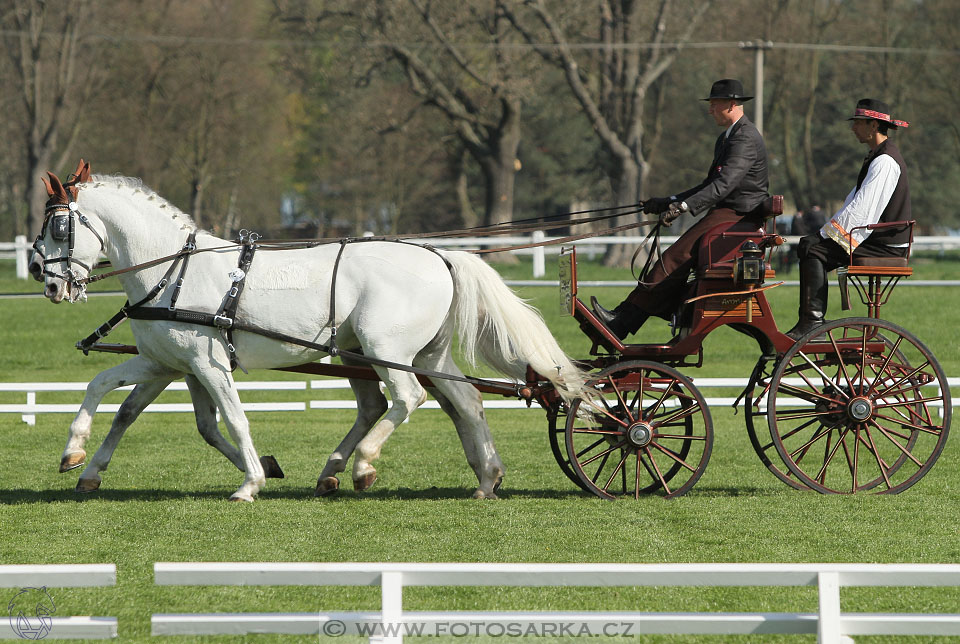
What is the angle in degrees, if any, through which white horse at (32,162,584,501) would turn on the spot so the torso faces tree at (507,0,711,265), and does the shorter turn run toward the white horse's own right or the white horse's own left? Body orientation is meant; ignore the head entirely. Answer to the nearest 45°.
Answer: approximately 90° to the white horse's own right

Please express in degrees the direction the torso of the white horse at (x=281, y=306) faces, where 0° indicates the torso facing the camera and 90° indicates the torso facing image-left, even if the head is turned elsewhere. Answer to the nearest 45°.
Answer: approximately 90°

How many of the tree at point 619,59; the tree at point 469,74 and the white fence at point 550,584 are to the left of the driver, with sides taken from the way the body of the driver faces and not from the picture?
1

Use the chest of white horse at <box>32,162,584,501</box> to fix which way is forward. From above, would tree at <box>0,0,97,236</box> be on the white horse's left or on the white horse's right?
on the white horse's right

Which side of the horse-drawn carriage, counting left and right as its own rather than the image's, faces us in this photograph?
left

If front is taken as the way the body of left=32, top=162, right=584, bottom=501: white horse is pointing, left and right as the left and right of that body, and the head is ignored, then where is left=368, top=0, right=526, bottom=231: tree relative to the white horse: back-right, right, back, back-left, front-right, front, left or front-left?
right

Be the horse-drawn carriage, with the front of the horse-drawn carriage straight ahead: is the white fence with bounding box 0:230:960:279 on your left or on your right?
on your right

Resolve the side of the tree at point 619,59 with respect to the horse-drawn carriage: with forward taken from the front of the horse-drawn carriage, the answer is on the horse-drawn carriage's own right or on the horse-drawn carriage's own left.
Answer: on the horse-drawn carriage's own right

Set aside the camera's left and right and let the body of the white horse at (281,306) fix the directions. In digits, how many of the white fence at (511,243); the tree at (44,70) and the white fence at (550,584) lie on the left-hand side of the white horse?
1

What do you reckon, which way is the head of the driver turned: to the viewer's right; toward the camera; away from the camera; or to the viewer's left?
to the viewer's left

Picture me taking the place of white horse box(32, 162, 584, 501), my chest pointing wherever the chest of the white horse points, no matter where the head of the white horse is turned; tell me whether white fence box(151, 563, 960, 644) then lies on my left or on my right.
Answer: on my left

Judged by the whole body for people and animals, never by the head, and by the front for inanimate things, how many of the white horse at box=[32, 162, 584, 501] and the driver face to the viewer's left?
2

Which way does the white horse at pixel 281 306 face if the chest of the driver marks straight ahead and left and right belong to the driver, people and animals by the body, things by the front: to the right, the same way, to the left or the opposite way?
the same way

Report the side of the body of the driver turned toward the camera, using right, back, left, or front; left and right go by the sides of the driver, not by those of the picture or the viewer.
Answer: left

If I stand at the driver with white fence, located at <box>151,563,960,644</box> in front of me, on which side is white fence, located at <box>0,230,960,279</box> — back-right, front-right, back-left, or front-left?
back-right

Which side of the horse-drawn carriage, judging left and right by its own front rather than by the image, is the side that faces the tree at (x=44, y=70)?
right
